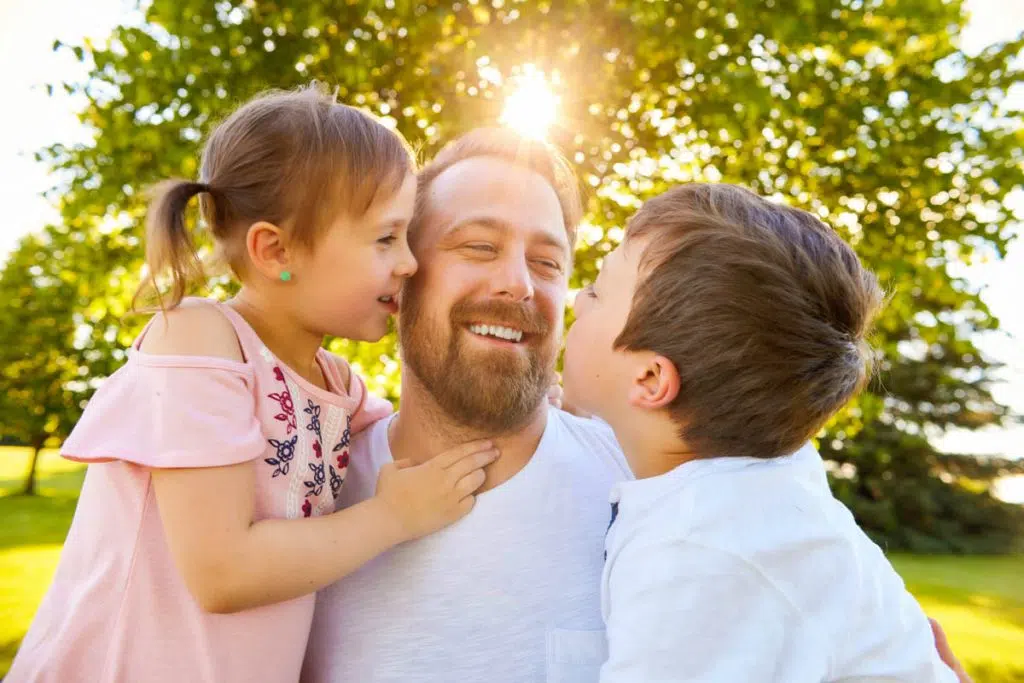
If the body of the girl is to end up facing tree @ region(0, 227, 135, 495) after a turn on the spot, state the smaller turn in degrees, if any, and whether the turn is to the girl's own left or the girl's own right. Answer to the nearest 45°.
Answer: approximately 135° to the girl's own left

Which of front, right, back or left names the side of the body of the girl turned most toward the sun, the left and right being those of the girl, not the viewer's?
left

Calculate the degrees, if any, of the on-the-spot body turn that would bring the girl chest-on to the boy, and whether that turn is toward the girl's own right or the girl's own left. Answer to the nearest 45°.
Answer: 0° — they already face them

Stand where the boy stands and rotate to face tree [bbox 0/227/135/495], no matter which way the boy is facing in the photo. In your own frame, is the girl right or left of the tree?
left

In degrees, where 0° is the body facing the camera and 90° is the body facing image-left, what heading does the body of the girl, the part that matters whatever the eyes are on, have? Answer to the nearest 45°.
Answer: approximately 315°

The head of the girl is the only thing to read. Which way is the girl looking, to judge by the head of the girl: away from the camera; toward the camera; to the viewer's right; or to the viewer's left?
to the viewer's right

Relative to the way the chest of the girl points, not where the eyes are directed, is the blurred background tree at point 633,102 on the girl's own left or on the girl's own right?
on the girl's own left
